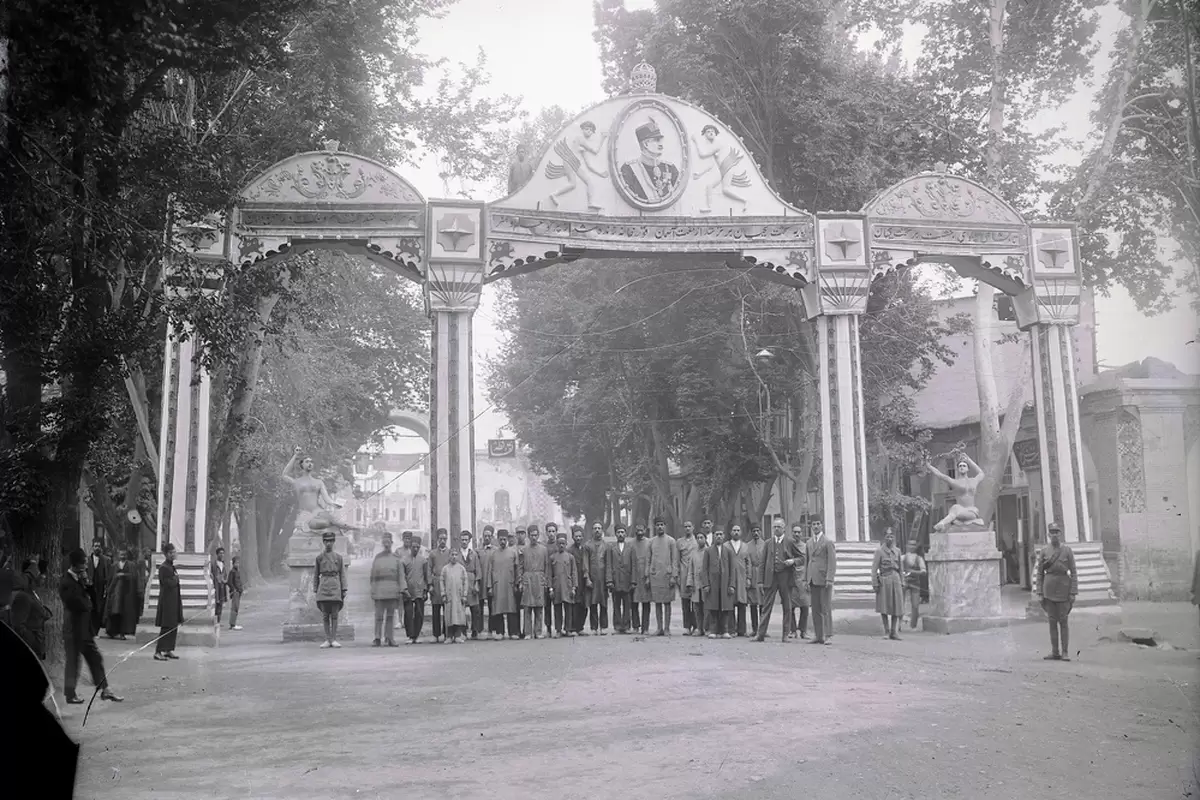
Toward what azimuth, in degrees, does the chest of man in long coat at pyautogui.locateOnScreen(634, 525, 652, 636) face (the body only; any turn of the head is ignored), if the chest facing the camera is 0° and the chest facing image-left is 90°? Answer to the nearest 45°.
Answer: approximately 0°

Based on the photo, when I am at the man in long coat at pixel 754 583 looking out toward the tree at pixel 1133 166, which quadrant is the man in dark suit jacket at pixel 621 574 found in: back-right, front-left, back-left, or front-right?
back-left

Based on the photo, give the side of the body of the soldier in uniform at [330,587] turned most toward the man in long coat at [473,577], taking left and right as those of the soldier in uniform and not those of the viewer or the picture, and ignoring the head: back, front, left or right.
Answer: left

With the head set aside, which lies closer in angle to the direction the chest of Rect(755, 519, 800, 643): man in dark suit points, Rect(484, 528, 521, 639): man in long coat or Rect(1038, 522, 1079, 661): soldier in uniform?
the soldier in uniform

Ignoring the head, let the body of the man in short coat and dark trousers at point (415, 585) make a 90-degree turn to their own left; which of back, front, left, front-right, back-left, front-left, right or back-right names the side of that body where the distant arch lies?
left

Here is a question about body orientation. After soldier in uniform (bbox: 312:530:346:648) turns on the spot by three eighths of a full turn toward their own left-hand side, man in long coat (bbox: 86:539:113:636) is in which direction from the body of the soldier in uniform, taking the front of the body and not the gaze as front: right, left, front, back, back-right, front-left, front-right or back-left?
left

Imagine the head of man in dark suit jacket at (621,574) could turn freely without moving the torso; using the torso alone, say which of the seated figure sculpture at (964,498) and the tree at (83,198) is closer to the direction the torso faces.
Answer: the tree

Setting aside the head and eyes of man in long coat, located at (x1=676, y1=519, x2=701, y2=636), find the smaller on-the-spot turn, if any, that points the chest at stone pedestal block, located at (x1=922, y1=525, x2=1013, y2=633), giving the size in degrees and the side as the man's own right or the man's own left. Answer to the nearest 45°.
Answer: approximately 90° to the man's own left

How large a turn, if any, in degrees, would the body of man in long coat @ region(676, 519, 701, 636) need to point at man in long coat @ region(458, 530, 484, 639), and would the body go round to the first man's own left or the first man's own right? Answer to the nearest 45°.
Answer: approximately 90° to the first man's own right
